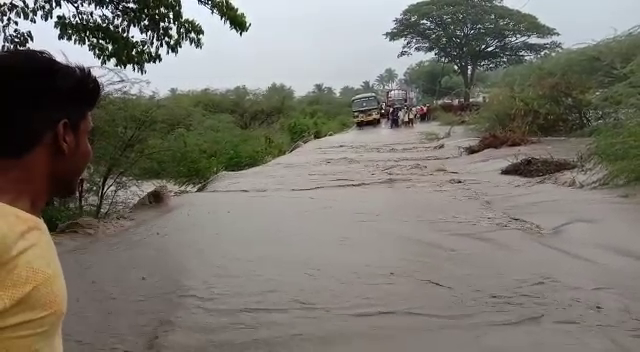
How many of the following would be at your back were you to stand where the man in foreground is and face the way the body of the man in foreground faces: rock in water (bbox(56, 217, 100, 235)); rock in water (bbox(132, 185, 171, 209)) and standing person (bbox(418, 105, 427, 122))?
0

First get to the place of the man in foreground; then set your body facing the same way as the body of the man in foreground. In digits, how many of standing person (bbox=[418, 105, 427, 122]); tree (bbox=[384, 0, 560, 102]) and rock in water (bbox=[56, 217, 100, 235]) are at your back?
0

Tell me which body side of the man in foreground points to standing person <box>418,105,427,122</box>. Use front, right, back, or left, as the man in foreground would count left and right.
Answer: front

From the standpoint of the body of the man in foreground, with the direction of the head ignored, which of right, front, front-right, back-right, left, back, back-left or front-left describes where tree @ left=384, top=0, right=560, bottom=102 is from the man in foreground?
front

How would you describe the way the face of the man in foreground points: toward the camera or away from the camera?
away from the camera

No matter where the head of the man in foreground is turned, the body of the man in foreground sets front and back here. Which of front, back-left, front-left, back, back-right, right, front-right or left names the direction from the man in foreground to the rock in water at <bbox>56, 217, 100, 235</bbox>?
front-left

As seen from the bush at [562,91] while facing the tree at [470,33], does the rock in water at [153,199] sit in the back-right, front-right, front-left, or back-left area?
back-left

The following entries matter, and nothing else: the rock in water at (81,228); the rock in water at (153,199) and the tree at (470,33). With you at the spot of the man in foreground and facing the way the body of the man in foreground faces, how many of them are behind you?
0

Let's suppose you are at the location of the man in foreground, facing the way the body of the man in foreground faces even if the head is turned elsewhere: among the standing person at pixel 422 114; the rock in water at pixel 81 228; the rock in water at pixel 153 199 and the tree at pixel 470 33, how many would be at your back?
0

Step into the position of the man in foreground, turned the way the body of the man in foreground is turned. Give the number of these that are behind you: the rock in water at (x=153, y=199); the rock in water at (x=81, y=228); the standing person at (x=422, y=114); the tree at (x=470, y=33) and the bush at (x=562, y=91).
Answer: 0

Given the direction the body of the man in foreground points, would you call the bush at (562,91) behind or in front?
in front

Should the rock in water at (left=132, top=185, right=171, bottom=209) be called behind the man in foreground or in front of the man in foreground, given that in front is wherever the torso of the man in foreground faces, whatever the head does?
in front

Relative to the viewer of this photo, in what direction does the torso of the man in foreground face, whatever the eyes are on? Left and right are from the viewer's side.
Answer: facing away from the viewer and to the right of the viewer
